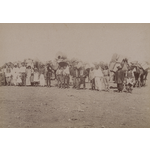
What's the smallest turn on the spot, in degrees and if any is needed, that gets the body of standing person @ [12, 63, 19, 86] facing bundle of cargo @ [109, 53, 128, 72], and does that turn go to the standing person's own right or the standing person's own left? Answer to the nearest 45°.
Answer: approximately 90° to the standing person's own left

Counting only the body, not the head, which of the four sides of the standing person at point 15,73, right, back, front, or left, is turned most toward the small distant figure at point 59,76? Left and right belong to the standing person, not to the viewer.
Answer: left

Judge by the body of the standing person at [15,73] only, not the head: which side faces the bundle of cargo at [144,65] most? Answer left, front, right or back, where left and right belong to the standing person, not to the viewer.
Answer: left

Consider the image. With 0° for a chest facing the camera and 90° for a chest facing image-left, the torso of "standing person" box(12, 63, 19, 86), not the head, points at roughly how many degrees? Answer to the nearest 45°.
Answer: approximately 0°

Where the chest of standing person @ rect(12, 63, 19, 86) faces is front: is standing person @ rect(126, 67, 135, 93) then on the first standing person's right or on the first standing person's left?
on the first standing person's left

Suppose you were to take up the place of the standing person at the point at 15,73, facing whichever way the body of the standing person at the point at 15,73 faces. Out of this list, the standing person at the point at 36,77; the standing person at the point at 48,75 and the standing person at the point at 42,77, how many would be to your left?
3
